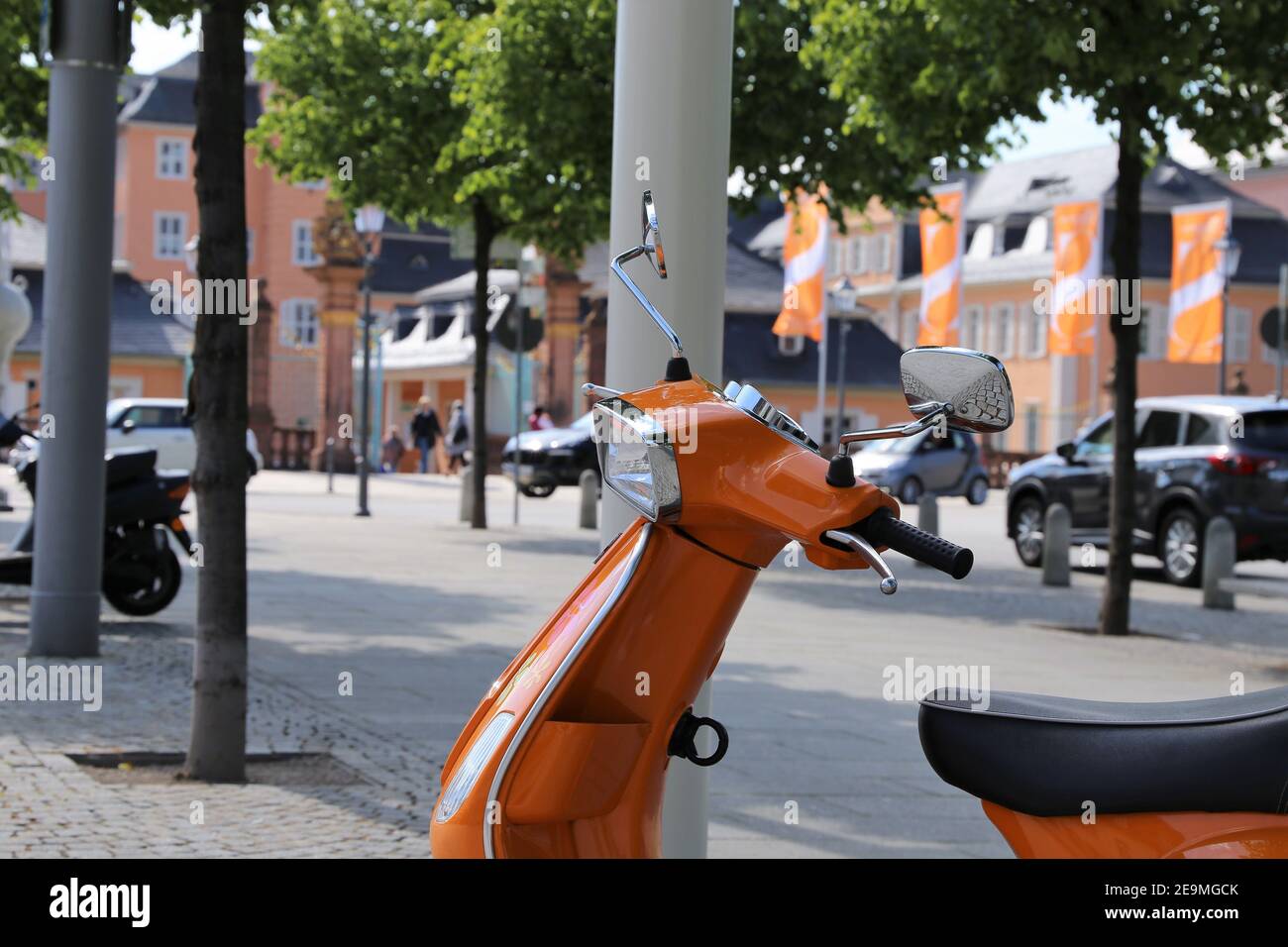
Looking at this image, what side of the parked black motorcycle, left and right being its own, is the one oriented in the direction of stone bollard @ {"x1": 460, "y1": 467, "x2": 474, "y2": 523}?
right

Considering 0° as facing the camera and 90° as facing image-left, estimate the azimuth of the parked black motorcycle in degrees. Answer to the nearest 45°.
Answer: approximately 90°

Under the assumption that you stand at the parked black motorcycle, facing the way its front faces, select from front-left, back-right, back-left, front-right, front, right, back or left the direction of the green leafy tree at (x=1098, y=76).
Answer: back

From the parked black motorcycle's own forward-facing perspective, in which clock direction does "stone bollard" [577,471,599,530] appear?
The stone bollard is roughly at 4 o'clock from the parked black motorcycle.

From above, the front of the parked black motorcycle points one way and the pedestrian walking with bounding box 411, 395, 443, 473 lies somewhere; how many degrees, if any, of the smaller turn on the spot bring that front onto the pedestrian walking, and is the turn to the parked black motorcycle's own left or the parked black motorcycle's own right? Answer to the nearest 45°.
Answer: approximately 90° to the parked black motorcycle's own right

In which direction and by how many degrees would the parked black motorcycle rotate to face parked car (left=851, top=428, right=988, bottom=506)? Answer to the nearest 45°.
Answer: approximately 135° to its right

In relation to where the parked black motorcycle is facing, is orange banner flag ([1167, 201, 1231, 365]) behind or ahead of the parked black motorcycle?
behind

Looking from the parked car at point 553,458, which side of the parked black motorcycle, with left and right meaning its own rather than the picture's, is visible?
right

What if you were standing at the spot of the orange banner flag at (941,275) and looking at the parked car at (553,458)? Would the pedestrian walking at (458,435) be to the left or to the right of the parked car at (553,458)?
right

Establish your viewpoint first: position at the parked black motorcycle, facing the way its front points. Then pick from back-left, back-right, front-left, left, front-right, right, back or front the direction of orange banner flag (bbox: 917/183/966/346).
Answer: back-right

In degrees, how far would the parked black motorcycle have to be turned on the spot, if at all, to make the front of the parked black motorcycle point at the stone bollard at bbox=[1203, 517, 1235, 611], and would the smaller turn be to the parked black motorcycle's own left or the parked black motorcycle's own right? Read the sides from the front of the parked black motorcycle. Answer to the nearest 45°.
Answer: approximately 180°

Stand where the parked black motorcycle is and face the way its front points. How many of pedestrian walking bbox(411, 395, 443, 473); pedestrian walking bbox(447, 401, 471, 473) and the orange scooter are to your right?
2
